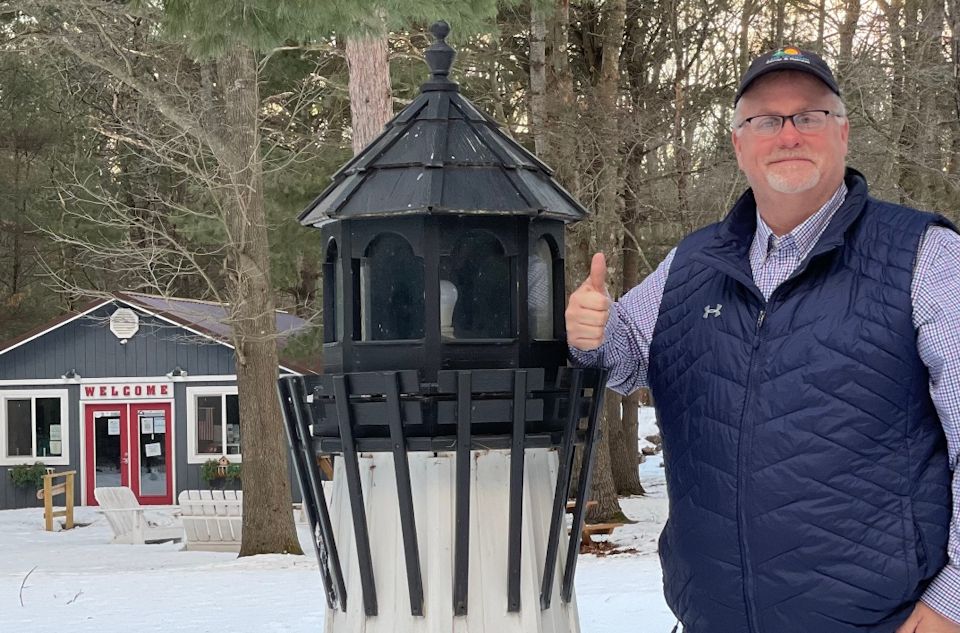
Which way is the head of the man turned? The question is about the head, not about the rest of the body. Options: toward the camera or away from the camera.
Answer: toward the camera

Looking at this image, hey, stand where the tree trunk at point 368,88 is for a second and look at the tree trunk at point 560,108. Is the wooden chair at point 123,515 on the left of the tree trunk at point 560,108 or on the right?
left

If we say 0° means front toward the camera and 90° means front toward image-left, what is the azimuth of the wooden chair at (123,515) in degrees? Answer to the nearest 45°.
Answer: approximately 270°

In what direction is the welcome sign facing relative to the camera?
toward the camera

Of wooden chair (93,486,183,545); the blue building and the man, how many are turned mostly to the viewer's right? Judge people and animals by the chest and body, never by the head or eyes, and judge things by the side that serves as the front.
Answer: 1

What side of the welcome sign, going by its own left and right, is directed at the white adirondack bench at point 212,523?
front

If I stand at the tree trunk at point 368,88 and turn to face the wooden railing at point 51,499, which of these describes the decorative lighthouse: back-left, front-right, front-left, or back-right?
back-left

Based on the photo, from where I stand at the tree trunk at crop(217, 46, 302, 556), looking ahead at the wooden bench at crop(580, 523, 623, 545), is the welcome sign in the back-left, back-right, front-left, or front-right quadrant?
back-left

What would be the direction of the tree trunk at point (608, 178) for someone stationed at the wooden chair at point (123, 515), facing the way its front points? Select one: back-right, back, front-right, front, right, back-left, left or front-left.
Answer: front-right

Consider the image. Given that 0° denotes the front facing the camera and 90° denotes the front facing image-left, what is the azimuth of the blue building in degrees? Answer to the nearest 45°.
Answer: approximately 0°

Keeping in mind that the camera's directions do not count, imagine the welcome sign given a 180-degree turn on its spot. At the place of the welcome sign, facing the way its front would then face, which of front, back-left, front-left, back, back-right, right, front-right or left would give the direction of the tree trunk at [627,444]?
back-right

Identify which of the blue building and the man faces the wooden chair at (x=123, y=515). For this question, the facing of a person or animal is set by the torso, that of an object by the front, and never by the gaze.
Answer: the blue building

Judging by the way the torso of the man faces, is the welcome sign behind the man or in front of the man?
behind

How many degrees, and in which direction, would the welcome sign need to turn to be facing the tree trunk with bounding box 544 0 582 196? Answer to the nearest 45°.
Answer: approximately 45° to its left
